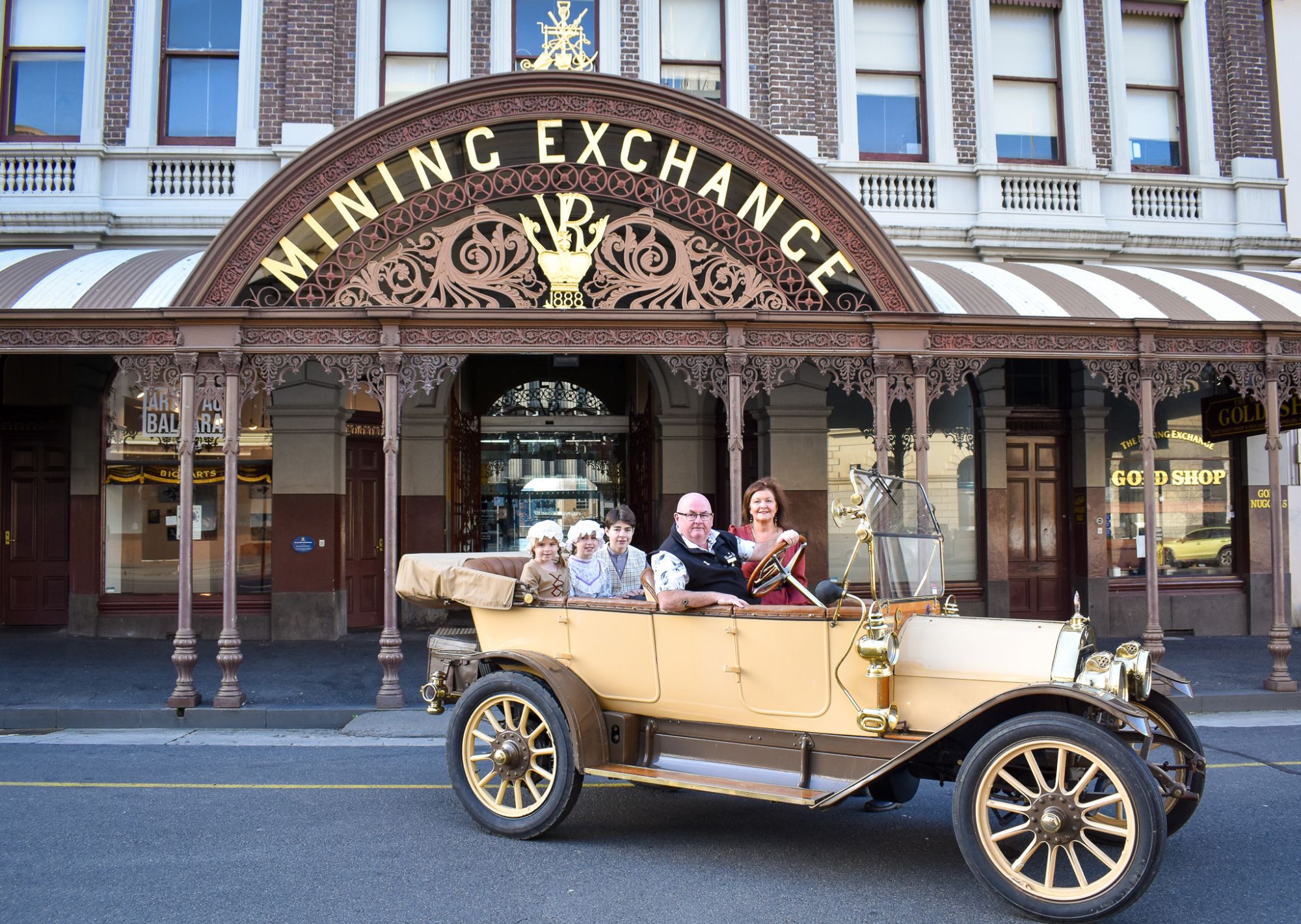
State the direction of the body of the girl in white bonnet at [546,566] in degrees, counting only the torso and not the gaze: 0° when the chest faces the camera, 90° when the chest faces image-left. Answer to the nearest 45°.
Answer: approximately 315°

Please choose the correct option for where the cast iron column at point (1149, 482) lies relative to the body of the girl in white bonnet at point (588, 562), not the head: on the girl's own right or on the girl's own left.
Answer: on the girl's own left

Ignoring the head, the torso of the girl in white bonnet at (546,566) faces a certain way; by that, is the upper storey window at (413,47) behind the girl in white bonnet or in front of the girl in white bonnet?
behind

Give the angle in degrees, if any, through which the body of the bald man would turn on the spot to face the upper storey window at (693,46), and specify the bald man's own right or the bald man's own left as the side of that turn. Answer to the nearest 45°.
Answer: approximately 135° to the bald man's own left

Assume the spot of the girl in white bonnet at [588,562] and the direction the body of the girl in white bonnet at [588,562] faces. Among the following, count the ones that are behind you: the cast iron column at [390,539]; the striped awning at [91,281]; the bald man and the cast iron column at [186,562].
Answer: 3

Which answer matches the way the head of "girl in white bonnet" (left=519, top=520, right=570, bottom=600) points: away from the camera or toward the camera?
toward the camera

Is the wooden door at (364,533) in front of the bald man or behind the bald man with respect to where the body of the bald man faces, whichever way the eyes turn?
behind

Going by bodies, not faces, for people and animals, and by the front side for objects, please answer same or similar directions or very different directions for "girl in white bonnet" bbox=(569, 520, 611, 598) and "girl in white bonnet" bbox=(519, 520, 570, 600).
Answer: same or similar directions

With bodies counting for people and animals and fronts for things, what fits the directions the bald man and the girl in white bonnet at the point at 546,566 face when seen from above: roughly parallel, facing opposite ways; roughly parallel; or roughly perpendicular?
roughly parallel

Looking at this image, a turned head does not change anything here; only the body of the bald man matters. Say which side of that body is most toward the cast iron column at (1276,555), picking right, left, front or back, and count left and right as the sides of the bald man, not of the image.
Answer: left

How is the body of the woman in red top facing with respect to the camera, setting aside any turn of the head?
toward the camera

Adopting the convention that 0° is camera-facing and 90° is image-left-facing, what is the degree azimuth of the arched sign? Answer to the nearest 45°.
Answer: approximately 0°

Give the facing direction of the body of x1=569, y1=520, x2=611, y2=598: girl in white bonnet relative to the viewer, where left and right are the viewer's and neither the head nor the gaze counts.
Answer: facing the viewer and to the right of the viewer
